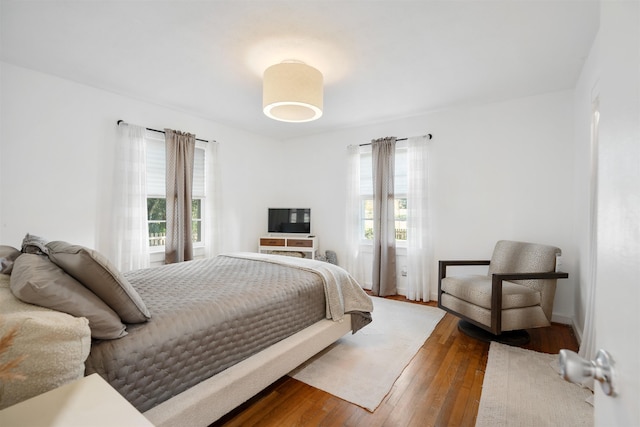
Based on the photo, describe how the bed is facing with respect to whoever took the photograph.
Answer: facing away from the viewer and to the right of the viewer

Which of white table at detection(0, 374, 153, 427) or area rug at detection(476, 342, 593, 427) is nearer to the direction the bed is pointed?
the area rug

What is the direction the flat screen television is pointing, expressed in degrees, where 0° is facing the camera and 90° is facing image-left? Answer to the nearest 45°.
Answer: approximately 0°

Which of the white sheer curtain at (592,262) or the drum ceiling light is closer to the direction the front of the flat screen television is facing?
the drum ceiling light

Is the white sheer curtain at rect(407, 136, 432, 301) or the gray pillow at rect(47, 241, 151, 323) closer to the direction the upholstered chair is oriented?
the gray pillow

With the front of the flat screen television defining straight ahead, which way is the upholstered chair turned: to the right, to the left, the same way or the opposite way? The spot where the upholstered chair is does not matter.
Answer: to the right

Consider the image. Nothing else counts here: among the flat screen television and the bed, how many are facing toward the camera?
1

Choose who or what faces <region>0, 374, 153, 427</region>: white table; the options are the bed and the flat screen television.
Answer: the flat screen television

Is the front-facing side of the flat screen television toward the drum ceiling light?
yes

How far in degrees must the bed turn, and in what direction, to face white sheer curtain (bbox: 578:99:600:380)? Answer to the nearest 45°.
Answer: approximately 45° to its right

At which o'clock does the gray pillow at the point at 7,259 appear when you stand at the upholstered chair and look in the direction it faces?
The gray pillow is roughly at 12 o'clock from the upholstered chair.
